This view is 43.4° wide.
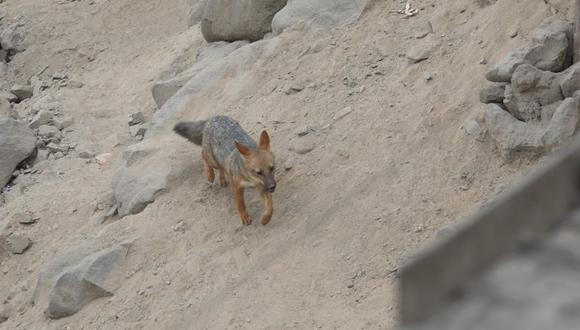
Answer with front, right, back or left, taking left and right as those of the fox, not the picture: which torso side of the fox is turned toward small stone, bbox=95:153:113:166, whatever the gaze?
back

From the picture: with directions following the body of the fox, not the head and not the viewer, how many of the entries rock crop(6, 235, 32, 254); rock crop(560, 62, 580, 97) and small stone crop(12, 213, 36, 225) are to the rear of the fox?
2

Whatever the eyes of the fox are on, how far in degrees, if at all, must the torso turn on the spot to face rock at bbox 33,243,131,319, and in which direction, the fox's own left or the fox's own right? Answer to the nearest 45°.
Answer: approximately 135° to the fox's own right

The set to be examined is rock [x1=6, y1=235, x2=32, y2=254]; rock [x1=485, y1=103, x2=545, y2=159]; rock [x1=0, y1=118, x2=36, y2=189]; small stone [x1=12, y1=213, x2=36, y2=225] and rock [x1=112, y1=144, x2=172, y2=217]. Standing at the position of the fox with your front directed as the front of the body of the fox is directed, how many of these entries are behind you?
4

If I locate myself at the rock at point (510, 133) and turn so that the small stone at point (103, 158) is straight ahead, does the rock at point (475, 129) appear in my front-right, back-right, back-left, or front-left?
front-right

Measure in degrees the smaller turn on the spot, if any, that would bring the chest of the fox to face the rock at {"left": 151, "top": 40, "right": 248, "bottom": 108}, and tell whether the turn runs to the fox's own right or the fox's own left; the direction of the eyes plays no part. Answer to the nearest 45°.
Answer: approximately 135° to the fox's own left

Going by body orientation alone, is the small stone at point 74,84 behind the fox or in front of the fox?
behind

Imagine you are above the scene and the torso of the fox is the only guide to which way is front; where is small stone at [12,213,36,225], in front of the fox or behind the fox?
behind

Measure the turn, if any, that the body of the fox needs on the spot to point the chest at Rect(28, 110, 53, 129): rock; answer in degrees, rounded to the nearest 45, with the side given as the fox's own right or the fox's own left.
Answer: approximately 180°

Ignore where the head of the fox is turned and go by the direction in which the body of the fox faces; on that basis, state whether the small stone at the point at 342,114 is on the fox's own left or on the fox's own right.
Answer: on the fox's own left

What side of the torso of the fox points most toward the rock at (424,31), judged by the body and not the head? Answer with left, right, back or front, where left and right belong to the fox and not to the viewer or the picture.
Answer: left

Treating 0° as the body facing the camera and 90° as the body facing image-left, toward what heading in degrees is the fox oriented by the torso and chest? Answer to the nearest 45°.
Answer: approximately 315°

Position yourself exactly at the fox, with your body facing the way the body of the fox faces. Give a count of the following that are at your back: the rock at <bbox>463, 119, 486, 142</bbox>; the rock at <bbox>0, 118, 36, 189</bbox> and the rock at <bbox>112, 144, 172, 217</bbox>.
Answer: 2

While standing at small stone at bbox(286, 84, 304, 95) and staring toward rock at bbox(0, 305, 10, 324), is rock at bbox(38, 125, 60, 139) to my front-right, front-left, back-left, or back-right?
front-right

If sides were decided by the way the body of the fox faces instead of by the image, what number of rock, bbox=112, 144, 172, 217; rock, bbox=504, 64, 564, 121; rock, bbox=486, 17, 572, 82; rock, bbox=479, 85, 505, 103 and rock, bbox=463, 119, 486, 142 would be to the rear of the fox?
1

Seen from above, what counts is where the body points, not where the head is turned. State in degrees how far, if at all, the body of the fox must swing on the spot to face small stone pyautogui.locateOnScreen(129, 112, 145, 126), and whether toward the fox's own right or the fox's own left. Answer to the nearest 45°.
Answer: approximately 135° to the fox's own left
